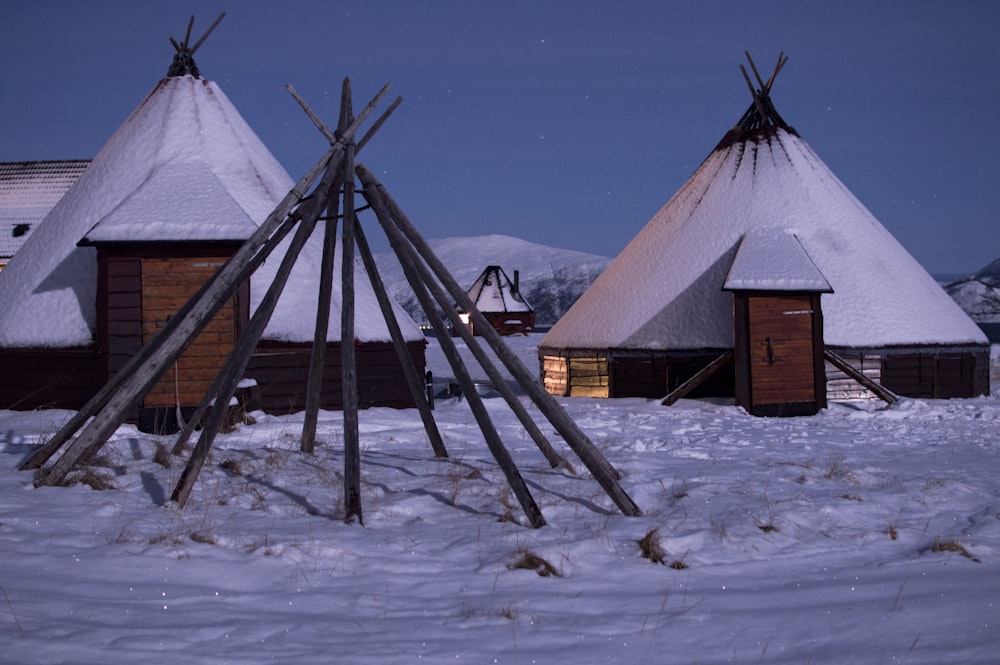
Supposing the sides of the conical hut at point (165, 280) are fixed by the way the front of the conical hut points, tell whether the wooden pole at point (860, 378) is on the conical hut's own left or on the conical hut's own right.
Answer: on the conical hut's own left

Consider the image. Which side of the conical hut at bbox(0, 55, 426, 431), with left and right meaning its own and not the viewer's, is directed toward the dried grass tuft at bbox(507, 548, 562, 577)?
front

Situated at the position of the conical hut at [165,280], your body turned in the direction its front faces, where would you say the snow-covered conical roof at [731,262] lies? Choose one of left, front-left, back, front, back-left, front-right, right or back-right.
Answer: left

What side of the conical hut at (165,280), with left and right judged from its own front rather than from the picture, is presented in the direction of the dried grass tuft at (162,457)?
front

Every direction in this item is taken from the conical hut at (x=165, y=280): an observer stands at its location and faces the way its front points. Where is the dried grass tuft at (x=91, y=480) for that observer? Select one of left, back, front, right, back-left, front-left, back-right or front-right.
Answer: front

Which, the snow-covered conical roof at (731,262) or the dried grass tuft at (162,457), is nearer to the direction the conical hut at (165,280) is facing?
the dried grass tuft

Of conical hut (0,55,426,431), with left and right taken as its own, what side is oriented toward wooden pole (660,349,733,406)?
left

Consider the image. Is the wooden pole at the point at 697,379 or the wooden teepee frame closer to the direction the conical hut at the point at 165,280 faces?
the wooden teepee frame

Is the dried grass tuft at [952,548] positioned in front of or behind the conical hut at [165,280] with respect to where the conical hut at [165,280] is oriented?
in front

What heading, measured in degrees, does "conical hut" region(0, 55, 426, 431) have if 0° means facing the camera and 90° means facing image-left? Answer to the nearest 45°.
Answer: approximately 0°

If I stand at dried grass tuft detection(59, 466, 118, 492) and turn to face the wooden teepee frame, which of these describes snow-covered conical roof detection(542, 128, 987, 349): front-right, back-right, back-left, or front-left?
front-left

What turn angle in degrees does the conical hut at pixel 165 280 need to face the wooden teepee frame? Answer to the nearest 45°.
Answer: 0° — it already faces it
